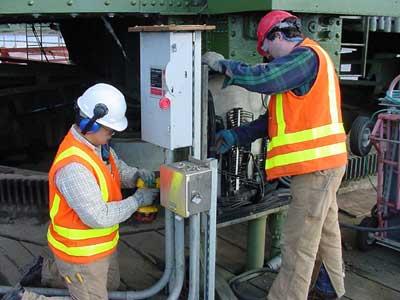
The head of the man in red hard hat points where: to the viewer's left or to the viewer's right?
to the viewer's left

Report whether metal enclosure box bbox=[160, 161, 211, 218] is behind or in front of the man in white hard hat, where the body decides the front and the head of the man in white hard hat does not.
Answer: in front

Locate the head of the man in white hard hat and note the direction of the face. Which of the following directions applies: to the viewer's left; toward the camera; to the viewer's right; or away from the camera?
to the viewer's right

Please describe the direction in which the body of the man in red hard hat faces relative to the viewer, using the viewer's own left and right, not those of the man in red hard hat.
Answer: facing to the left of the viewer

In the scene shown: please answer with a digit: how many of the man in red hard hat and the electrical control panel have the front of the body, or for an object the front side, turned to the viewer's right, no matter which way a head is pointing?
0

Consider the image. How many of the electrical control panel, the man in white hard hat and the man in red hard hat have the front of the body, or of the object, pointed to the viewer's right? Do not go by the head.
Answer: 1

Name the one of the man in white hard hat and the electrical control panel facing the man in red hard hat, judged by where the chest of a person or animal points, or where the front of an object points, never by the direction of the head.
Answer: the man in white hard hat

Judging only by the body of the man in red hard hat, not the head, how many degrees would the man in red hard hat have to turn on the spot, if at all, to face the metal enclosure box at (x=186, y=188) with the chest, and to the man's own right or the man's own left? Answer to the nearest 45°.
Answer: approximately 45° to the man's own left

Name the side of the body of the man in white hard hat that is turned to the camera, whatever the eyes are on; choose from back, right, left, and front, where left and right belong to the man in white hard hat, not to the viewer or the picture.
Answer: right

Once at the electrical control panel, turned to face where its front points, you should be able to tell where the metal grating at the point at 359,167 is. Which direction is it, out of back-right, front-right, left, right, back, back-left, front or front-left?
back

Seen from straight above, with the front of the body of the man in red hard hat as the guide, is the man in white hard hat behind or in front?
in front

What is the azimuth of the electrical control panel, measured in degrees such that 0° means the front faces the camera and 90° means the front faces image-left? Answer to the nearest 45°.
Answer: approximately 45°
